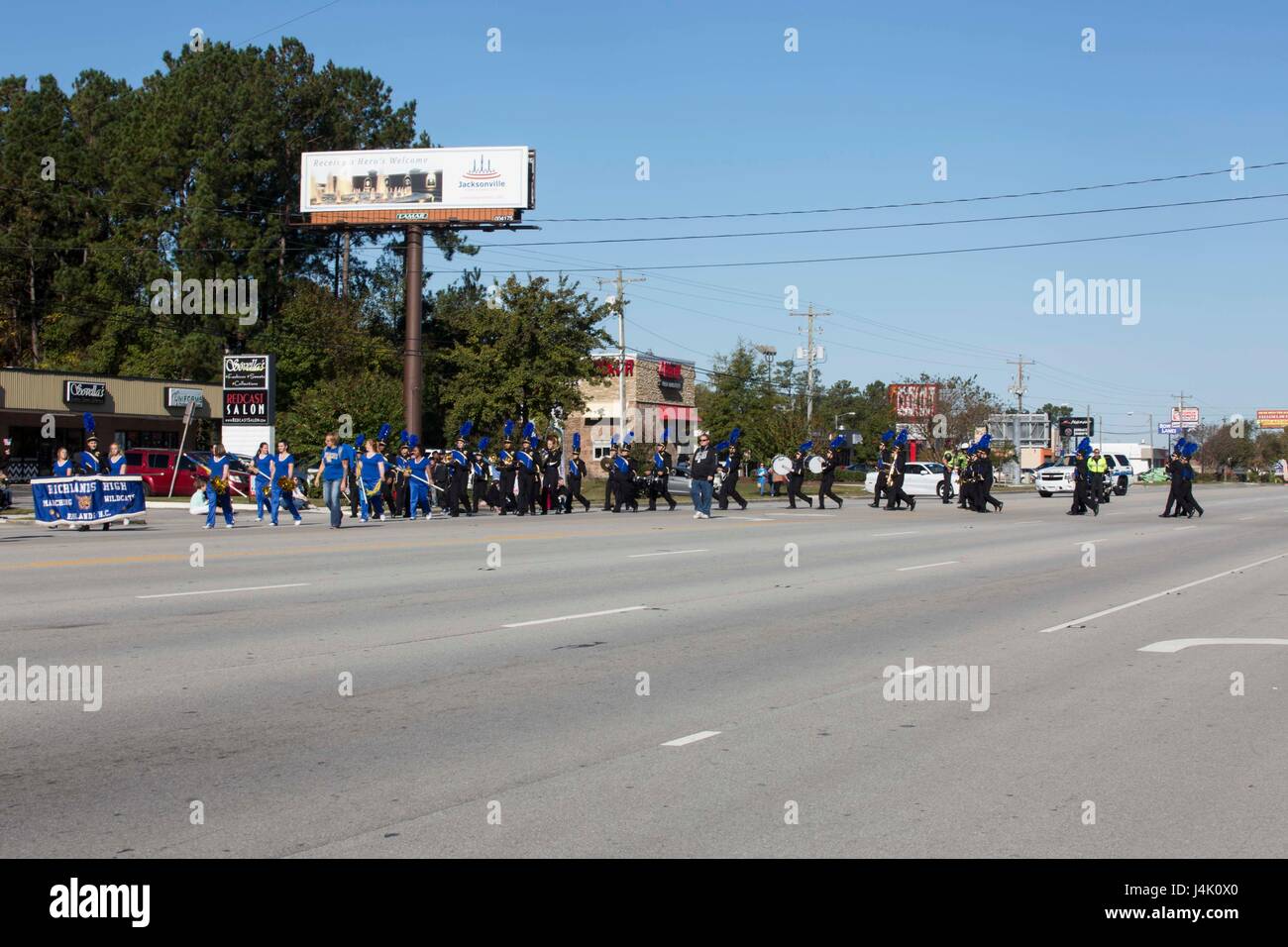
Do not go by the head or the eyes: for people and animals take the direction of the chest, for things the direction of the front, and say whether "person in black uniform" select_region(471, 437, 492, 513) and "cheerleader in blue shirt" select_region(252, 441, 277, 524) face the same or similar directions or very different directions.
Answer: same or similar directions

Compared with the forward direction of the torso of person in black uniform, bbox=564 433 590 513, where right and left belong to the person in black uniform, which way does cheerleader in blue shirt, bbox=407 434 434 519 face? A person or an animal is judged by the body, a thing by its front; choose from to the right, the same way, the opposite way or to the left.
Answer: the same way

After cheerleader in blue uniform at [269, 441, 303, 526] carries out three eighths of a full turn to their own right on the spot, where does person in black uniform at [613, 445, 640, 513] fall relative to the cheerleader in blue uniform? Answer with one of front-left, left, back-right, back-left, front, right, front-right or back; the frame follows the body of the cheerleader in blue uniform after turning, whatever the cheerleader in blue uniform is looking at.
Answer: front-right

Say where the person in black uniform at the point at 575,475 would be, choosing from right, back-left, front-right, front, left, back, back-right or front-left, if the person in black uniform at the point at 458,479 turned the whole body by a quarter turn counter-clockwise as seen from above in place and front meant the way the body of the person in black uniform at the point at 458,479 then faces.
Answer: left

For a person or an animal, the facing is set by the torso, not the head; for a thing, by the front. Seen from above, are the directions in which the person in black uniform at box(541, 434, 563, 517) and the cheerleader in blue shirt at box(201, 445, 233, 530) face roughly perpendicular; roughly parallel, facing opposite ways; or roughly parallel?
roughly parallel

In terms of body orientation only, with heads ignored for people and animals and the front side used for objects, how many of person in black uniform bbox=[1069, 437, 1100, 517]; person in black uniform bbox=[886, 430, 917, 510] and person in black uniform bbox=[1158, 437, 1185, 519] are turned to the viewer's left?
3

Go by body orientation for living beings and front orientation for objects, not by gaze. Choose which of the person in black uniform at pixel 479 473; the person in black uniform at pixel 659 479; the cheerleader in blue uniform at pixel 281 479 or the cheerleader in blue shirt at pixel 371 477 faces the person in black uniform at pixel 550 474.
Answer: the person in black uniform at pixel 659 479

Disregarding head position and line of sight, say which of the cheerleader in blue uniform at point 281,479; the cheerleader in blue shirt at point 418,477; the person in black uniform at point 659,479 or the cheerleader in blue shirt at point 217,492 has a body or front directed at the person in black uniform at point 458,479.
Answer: the person in black uniform at point 659,479

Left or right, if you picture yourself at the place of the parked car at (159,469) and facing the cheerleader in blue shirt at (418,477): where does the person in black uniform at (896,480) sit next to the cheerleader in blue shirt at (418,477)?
left

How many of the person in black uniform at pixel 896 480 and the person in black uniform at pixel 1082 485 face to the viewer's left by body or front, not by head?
2

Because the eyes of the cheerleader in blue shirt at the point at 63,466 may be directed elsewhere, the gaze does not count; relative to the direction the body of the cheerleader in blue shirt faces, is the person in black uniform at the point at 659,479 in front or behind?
behind

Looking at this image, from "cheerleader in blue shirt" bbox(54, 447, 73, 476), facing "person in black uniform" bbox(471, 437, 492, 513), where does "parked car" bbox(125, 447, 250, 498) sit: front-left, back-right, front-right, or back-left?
front-left

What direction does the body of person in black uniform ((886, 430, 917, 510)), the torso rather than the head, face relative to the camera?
to the viewer's left

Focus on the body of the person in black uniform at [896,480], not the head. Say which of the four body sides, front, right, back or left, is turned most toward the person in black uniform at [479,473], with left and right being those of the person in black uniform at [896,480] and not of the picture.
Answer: front

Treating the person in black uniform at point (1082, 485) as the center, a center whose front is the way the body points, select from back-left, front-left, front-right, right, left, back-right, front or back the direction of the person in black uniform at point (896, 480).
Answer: front

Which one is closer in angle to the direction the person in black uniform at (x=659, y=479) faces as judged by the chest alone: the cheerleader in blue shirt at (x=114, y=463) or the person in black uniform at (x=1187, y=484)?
the cheerleader in blue shirt

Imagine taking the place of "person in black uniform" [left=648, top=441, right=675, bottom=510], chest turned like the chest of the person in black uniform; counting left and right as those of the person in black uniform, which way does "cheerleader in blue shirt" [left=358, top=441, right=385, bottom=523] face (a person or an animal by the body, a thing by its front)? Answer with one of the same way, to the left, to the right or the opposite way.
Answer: the same way

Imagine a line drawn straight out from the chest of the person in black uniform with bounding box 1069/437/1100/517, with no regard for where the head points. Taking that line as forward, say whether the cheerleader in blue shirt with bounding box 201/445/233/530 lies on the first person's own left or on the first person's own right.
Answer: on the first person's own left

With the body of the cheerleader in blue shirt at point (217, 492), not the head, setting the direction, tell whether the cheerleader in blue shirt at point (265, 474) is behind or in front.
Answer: behind

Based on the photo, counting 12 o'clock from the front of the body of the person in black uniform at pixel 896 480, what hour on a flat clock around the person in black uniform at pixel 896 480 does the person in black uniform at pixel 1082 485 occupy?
the person in black uniform at pixel 1082 485 is roughly at 6 o'clock from the person in black uniform at pixel 896 480.

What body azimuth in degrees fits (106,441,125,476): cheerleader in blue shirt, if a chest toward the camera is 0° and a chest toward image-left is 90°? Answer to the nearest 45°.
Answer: approximately 45°
